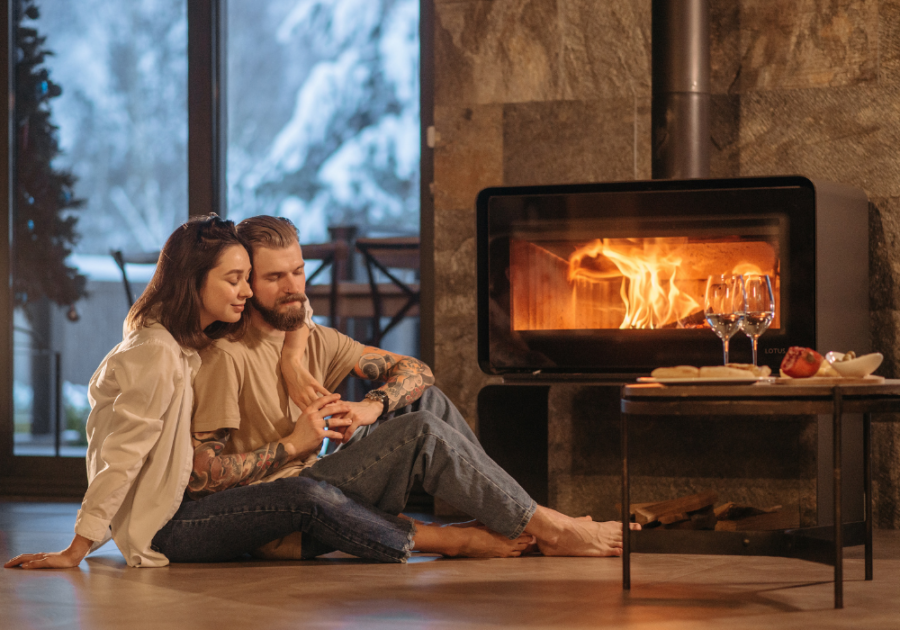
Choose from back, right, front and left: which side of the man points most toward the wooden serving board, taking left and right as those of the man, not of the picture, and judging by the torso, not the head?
front

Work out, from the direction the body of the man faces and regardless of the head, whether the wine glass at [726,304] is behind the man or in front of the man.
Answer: in front

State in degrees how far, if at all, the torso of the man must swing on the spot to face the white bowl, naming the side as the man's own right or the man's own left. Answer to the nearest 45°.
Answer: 0° — they already face it

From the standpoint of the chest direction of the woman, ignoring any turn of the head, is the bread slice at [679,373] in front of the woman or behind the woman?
in front

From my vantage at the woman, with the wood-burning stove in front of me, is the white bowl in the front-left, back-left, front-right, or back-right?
front-right

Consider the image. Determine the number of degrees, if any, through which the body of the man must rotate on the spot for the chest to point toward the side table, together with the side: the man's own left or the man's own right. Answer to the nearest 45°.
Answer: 0° — they already face it

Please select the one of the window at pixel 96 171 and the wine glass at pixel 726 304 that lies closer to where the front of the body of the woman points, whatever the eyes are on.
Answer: the wine glass

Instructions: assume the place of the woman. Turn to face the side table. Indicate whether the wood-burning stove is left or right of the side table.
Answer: left

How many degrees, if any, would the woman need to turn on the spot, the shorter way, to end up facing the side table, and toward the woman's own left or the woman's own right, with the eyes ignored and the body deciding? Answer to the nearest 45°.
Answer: approximately 45° to the woman's own right

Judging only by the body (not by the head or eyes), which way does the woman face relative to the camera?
to the viewer's right

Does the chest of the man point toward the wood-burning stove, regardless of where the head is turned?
no

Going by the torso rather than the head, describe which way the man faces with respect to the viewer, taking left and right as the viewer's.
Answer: facing the viewer and to the right of the viewer

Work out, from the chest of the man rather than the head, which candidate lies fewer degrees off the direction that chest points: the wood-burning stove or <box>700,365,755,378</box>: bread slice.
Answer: the bread slice
